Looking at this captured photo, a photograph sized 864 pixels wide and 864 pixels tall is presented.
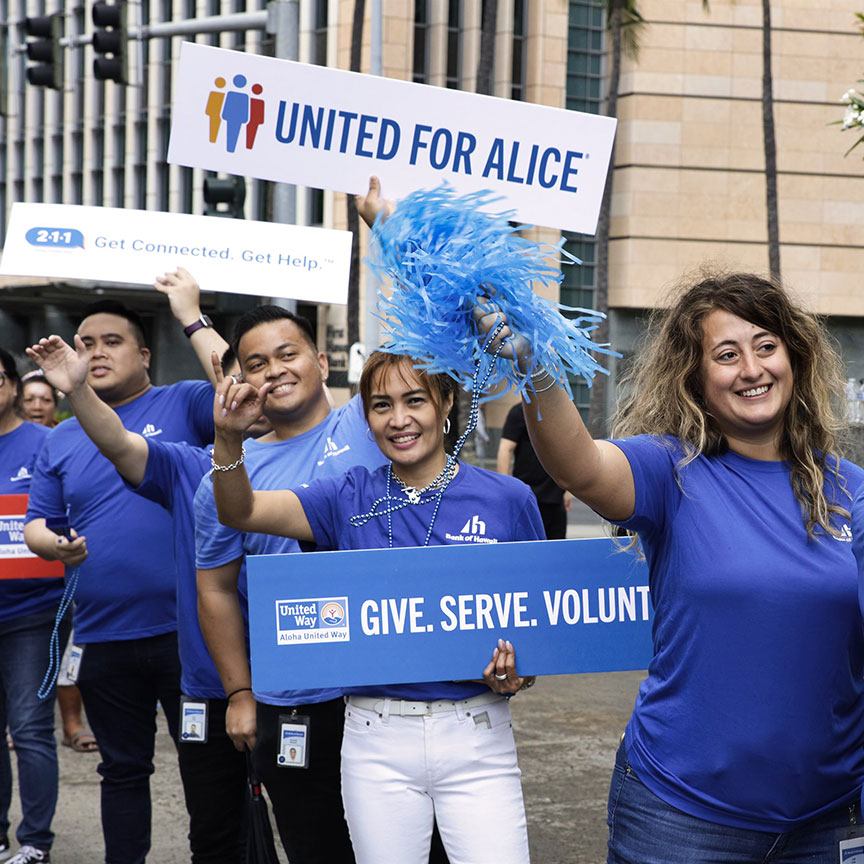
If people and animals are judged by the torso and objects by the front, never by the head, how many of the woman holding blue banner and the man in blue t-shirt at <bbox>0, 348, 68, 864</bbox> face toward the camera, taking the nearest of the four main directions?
2

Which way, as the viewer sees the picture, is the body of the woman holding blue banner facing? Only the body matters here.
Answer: toward the camera

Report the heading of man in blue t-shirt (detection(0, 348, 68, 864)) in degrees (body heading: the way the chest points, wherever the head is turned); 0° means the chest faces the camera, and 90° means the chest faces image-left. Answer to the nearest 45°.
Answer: approximately 0°

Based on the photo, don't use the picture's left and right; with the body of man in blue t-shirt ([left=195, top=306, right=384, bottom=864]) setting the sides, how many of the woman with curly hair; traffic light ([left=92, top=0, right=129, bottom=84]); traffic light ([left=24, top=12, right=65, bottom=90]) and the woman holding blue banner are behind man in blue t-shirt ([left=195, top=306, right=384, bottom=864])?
2

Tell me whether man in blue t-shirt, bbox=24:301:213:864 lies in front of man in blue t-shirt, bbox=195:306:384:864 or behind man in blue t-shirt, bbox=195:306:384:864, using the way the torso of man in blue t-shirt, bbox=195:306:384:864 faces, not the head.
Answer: behind

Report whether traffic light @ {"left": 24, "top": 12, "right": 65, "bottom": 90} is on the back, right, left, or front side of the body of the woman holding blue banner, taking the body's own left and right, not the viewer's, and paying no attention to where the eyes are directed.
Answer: back

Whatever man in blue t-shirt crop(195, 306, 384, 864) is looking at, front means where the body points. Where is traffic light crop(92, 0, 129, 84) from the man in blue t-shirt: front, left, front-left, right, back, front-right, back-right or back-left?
back

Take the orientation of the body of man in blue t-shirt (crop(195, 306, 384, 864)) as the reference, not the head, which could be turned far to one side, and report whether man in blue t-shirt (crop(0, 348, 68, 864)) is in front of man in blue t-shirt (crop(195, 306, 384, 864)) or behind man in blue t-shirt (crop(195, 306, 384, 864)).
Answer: behind

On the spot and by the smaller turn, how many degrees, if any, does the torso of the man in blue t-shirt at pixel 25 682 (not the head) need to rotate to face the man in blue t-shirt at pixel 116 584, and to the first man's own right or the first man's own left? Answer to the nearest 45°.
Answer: approximately 45° to the first man's own left

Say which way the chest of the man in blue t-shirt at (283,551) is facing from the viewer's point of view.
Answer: toward the camera

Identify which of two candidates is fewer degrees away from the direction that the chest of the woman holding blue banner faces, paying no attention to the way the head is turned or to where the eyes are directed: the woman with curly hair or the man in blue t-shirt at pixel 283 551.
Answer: the woman with curly hair

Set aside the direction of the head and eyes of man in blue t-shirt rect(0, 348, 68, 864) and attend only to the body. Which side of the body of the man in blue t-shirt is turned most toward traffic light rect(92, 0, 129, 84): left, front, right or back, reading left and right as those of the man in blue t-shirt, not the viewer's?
back

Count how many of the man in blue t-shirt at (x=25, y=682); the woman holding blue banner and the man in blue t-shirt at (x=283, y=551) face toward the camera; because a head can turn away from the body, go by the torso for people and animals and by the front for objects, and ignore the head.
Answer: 3

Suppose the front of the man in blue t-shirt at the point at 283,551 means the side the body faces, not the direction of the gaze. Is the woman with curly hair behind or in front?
in front
